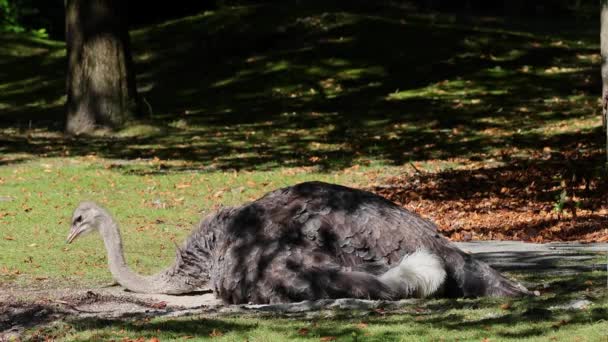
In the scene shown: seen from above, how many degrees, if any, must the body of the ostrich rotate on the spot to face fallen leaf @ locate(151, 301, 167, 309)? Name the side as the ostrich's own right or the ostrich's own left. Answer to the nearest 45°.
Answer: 0° — it already faces it

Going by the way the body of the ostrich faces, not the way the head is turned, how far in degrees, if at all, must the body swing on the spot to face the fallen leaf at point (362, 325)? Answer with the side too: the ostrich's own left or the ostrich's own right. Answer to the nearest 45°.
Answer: approximately 90° to the ostrich's own left

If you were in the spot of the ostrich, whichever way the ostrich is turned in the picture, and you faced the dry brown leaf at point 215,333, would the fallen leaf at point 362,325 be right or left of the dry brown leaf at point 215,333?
left

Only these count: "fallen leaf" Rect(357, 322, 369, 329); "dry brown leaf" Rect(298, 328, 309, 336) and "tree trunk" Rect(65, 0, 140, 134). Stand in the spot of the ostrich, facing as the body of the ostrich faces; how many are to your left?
2

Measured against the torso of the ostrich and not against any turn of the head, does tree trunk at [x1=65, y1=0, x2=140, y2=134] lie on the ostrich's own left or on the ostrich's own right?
on the ostrich's own right

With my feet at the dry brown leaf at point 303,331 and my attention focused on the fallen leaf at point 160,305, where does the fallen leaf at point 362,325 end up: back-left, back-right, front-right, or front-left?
back-right

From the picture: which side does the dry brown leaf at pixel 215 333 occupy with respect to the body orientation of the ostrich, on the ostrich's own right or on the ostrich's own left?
on the ostrich's own left

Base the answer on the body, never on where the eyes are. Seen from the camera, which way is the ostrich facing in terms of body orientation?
to the viewer's left

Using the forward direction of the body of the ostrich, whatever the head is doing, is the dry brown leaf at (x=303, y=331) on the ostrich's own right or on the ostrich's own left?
on the ostrich's own left
